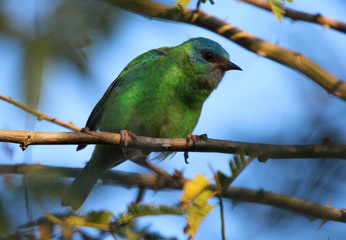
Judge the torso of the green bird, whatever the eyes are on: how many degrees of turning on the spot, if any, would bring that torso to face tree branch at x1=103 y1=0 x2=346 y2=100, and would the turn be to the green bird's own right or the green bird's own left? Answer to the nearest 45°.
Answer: approximately 45° to the green bird's own left

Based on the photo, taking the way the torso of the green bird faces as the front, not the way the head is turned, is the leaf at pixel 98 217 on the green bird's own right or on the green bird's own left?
on the green bird's own right

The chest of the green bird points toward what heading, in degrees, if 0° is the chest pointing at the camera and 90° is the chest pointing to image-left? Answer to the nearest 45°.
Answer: approximately 270°

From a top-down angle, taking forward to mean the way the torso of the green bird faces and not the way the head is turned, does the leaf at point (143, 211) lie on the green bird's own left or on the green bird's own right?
on the green bird's own right
